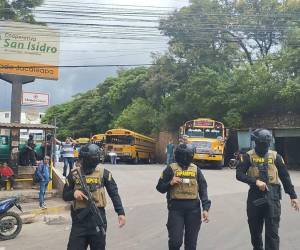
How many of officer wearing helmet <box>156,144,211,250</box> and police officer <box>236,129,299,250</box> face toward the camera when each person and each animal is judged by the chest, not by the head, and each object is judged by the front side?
2

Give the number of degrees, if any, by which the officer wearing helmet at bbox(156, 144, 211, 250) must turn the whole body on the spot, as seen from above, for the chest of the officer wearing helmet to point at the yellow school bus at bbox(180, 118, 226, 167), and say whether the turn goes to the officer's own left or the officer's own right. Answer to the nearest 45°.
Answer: approximately 180°

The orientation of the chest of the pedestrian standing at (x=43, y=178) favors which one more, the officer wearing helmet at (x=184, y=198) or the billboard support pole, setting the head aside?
the officer wearing helmet

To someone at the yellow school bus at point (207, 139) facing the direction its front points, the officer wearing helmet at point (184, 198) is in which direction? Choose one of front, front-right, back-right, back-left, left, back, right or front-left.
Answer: front

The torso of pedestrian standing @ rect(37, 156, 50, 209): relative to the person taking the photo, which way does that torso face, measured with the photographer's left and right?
facing the viewer and to the right of the viewer

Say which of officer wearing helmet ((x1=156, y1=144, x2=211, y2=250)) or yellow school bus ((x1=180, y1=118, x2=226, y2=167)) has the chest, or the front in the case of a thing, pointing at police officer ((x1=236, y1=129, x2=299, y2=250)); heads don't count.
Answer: the yellow school bus

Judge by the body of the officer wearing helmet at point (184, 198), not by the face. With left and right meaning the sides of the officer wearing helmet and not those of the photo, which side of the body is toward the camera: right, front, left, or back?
front

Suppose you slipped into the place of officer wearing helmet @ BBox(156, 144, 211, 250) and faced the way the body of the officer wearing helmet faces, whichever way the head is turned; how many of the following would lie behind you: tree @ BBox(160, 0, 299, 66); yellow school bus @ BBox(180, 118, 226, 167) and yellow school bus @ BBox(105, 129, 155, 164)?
3

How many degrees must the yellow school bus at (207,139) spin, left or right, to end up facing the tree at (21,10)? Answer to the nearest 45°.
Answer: approximately 45° to its right

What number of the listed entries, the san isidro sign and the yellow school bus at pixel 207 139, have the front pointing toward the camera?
2

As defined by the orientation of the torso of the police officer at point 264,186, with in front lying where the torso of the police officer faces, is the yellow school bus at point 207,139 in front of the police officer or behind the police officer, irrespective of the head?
behind
